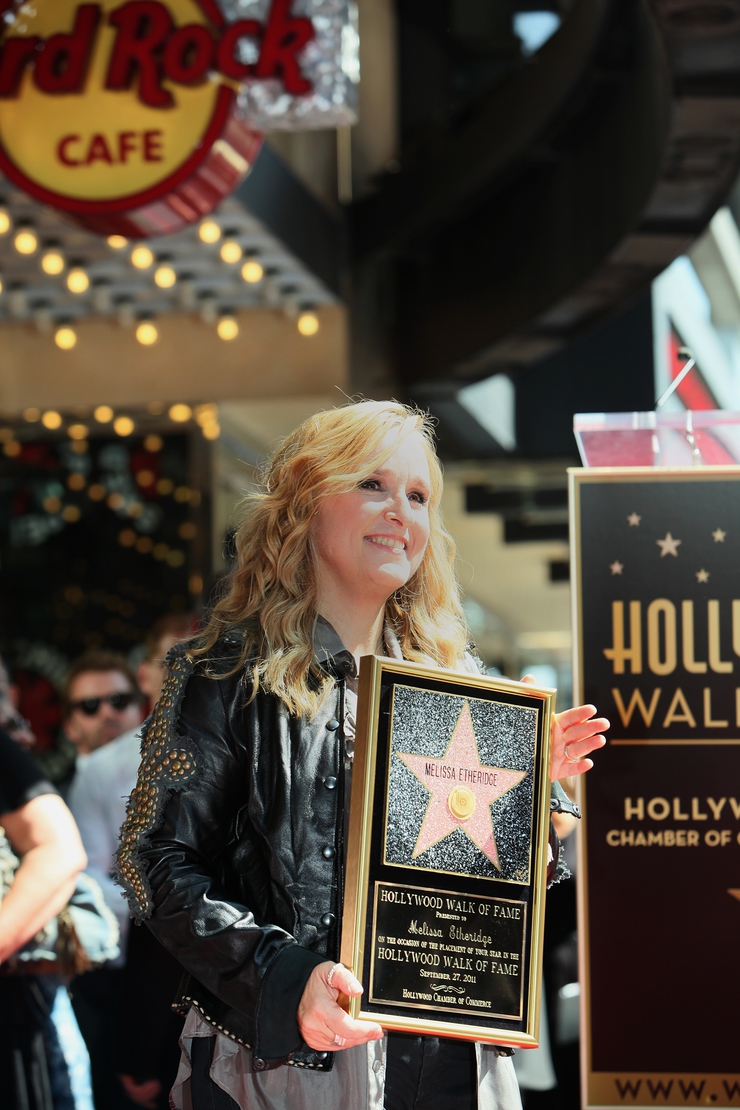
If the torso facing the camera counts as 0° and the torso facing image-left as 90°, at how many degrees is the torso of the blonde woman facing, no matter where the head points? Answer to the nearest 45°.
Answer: approximately 315°

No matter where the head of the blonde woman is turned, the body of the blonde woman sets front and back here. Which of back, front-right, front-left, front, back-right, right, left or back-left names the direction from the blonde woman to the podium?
left

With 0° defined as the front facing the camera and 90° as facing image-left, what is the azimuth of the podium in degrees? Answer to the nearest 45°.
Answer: approximately 0°

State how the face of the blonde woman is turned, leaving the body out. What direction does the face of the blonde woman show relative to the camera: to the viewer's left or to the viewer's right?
to the viewer's right

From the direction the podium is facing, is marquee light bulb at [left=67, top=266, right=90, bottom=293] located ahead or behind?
behind

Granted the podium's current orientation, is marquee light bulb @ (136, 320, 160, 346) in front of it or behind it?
behind

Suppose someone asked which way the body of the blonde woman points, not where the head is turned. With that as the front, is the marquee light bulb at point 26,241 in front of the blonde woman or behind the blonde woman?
behind
